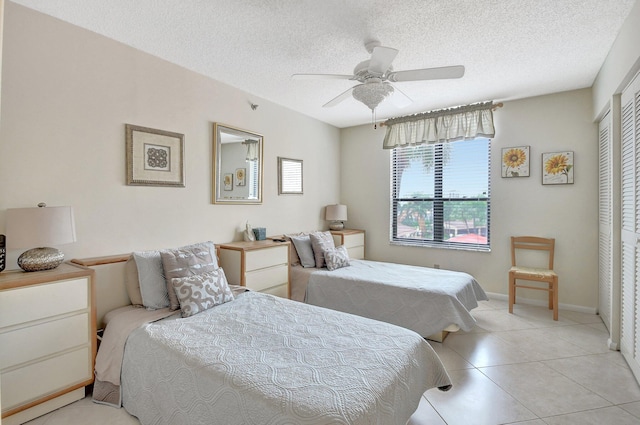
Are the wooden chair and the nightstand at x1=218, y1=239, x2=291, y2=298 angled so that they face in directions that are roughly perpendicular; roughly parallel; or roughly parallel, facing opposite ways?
roughly perpendicular

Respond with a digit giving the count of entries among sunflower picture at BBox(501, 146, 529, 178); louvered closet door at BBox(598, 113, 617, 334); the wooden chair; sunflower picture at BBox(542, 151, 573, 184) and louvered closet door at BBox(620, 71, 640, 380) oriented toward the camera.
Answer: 3

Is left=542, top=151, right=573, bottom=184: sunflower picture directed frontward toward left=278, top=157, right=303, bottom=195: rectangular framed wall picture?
no

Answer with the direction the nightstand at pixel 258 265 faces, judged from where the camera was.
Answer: facing the viewer and to the right of the viewer

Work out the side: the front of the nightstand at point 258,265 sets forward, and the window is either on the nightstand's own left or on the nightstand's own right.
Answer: on the nightstand's own left

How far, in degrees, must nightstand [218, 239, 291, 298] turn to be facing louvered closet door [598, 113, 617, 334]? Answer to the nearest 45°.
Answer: approximately 45° to its left

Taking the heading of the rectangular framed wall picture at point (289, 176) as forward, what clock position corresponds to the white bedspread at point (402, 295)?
The white bedspread is roughly at 12 o'clock from the rectangular framed wall picture.

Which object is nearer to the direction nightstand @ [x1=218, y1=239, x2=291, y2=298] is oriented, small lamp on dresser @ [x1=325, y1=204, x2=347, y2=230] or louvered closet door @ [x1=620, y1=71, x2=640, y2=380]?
the louvered closet door

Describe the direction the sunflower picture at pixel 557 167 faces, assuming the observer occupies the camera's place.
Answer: facing the viewer

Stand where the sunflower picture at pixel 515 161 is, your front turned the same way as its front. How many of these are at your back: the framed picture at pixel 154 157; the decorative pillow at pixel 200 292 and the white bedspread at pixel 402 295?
0

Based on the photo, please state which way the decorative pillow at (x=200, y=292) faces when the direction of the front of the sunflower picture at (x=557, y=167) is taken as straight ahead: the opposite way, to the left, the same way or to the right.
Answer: to the left

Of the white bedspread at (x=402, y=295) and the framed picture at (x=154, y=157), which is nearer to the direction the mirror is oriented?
the white bedspread

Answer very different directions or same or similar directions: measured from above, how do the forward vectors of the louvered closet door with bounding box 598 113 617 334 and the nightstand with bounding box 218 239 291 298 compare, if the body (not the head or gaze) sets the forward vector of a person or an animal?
very different directions

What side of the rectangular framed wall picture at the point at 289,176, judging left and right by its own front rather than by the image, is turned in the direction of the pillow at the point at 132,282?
right

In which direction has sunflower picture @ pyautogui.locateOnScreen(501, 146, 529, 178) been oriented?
toward the camera

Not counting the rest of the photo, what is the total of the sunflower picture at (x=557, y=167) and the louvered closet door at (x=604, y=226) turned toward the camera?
1

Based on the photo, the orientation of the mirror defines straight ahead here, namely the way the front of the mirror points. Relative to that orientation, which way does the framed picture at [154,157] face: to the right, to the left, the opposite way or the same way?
the same way

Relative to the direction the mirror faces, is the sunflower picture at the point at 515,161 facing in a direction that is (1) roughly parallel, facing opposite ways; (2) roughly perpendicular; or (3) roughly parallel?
roughly perpendicular

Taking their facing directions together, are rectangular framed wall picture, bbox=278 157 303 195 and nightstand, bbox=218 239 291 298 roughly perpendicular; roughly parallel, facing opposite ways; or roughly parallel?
roughly parallel

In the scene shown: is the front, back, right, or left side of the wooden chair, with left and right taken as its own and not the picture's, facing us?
front

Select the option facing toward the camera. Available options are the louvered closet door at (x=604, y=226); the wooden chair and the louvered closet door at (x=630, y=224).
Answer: the wooden chair
